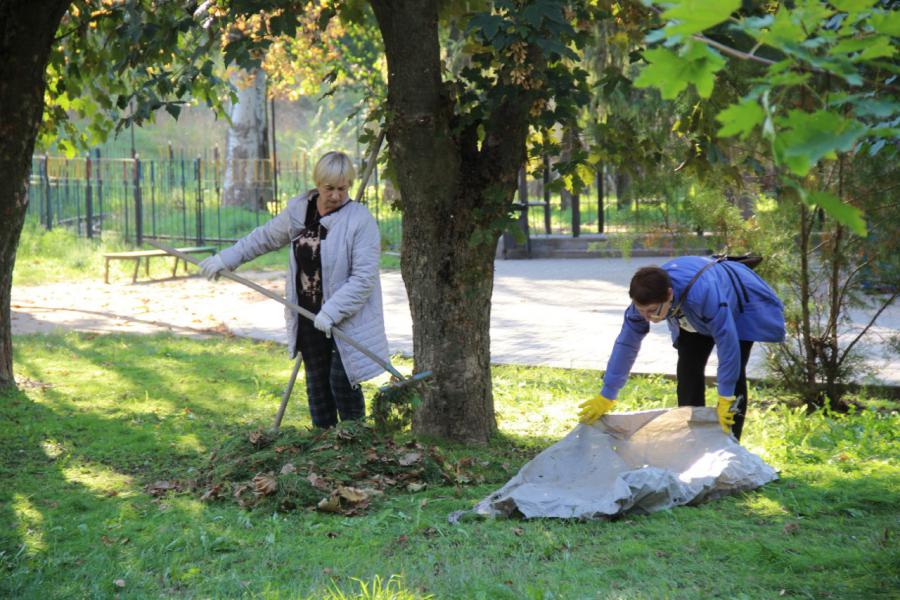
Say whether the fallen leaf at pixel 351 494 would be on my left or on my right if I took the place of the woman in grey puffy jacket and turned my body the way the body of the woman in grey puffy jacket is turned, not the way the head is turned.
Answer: on my left

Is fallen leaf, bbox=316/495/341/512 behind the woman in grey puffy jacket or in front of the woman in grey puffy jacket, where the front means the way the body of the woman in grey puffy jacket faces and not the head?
in front

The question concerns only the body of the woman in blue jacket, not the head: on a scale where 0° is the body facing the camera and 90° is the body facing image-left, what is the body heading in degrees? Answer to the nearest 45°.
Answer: approximately 45°

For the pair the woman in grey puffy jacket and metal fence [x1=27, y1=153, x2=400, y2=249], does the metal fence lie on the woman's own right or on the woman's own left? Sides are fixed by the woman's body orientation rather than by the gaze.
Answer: on the woman's own right

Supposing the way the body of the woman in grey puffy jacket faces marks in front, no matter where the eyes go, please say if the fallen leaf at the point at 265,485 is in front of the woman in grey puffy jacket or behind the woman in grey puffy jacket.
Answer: in front

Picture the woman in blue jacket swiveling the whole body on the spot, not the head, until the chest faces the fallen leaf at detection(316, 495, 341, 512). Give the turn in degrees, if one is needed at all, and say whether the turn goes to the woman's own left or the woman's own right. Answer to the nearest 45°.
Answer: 0° — they already face it

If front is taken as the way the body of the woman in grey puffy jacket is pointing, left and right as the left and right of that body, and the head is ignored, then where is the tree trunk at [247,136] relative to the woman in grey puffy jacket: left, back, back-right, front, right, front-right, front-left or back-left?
back-right
